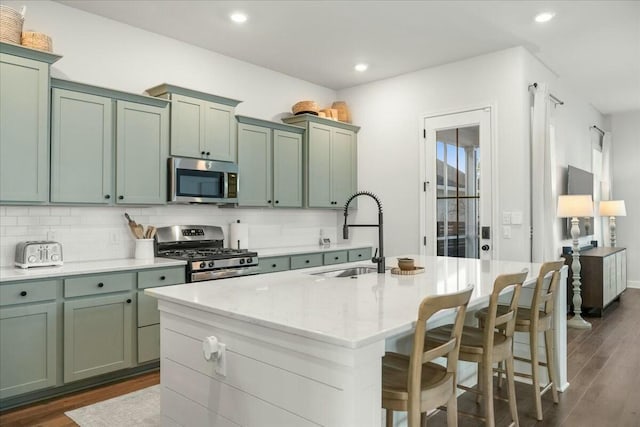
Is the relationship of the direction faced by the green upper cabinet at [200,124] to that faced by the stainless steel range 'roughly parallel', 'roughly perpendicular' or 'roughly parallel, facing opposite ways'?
roughly parallel

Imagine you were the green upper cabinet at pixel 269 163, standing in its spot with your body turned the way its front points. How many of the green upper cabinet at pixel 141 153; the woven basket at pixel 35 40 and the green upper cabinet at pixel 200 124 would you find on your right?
3

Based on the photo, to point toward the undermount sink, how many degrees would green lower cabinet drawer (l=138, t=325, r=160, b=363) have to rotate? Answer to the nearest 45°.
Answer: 0° — it already faces it

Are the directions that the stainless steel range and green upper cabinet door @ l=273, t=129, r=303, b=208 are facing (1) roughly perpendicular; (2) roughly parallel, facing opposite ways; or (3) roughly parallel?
roughly parallel

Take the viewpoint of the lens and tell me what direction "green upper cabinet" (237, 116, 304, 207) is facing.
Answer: facing the viewer and to the right of the viewer

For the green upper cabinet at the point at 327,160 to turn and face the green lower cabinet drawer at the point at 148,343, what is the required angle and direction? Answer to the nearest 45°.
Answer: approximately 90° to its right

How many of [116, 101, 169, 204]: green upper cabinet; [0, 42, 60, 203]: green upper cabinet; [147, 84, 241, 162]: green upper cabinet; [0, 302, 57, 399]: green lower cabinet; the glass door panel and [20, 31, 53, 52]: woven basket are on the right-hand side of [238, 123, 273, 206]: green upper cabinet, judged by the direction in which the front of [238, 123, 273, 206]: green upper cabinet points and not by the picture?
5

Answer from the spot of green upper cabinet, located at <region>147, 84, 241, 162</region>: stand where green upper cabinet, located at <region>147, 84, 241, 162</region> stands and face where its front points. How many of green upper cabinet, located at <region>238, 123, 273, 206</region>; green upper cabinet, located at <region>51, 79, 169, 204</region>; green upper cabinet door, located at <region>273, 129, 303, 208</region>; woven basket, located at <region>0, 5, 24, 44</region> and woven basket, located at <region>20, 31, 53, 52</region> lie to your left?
2

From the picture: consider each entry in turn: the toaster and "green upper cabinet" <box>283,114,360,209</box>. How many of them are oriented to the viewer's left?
0

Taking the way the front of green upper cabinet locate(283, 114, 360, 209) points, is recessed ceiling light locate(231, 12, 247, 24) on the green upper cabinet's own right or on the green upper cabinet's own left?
on the green upper cabinet's own right

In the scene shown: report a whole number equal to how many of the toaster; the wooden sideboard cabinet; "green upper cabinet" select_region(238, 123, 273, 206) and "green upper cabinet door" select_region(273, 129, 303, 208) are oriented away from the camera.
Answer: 0
